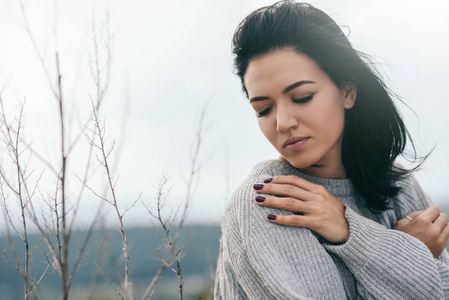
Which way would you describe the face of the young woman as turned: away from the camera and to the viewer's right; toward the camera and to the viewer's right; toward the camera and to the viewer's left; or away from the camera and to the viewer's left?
toward the camera and to the viewer's left

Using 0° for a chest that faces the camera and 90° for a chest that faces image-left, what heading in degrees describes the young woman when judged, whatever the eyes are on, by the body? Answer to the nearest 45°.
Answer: approximately 315°
